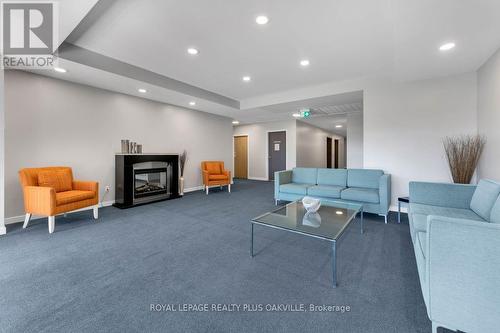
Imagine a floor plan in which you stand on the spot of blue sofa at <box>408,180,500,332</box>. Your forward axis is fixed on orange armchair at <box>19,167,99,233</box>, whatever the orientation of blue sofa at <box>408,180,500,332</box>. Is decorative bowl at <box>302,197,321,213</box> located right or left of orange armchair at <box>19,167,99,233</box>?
right

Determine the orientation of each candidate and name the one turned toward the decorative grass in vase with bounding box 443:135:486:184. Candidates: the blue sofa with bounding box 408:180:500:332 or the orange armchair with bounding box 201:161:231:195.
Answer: the orange armchair

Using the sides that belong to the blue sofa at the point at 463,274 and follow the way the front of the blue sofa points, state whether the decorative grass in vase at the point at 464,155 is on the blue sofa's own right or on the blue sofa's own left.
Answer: on the blue sofa's own right

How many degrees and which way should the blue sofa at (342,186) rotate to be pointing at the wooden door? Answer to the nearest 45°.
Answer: approximately 90° to its right

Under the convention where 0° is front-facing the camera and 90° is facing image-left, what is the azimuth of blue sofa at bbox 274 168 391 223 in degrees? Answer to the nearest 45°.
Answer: approximately 45°

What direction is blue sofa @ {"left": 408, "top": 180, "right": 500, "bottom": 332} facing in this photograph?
to the viewer's left
